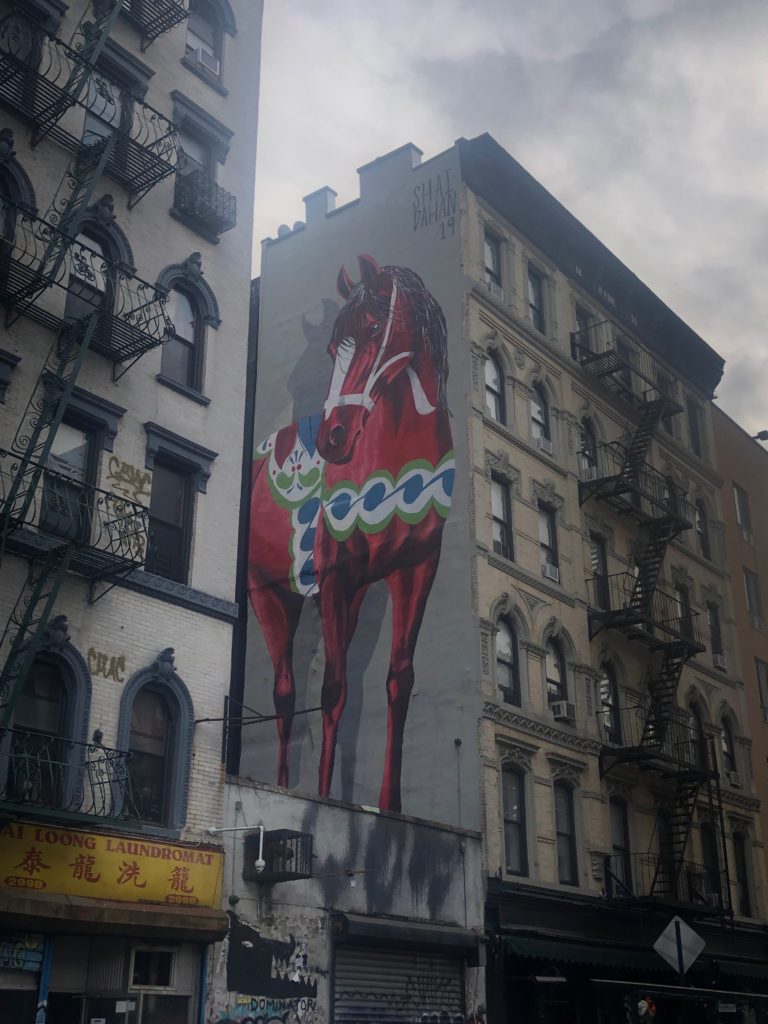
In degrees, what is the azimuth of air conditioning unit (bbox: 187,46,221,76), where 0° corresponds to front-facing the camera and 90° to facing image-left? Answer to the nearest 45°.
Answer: approximately 315°

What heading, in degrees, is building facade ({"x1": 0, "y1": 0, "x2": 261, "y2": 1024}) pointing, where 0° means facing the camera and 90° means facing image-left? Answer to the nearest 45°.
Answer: approximately 315°
